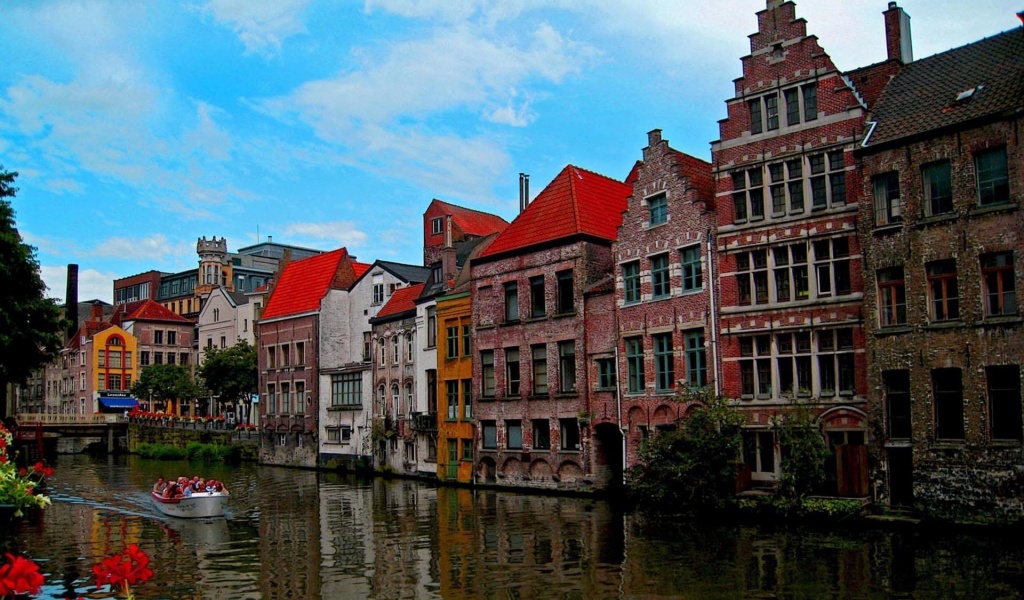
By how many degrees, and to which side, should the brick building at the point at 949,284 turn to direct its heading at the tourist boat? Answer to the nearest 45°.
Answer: approximately 45° to its right

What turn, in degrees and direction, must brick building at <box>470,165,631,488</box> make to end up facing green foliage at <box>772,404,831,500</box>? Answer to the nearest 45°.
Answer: approximately 90° to its left

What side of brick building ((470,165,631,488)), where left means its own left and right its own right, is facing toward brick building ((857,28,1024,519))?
left

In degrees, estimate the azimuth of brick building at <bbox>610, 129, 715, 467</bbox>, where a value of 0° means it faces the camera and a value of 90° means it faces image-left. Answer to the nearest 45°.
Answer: approximately 45°

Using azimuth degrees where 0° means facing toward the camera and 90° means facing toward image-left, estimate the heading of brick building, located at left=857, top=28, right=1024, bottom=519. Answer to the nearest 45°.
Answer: approximately 45°

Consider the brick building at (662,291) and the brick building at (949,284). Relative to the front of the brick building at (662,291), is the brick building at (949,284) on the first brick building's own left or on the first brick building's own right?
on the first brick building's own left

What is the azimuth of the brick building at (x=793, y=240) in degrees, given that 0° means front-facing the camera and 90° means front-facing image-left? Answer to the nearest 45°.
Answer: approximately 45°

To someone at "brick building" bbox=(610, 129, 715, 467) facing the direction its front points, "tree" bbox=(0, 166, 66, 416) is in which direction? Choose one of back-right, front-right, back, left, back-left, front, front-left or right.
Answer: front-right

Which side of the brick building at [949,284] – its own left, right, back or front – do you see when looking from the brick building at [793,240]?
right

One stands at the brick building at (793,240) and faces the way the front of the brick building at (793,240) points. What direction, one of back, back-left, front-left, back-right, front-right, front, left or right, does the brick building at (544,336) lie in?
right

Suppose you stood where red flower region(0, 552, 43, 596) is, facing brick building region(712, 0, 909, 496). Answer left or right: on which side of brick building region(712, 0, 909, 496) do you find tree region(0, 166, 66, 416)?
left

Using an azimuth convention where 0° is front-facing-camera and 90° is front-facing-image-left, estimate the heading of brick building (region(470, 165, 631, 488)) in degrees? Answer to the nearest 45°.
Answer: approximately 45°

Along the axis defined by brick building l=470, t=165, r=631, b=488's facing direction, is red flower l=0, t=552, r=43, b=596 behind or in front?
in front
